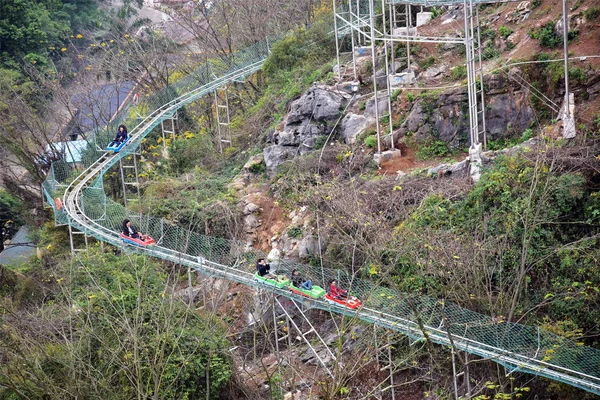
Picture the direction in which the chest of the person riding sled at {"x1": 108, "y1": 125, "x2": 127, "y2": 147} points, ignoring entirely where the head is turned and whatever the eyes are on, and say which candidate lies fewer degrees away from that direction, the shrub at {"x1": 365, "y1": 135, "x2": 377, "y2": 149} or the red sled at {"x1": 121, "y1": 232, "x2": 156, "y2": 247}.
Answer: the red sled

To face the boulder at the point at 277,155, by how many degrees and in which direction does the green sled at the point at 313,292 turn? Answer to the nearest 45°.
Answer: approximately 135° to its left

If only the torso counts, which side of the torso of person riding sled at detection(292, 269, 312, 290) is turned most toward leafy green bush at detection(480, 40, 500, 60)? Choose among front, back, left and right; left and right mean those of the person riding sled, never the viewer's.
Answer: left

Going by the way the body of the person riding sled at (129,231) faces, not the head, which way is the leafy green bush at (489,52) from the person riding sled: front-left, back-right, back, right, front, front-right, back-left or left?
front-left

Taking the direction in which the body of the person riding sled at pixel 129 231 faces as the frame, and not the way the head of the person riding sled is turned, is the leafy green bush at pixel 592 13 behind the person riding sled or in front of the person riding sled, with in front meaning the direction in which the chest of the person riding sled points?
in front

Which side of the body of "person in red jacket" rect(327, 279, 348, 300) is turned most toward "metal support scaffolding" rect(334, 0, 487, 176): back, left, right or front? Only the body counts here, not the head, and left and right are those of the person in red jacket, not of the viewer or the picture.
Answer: left

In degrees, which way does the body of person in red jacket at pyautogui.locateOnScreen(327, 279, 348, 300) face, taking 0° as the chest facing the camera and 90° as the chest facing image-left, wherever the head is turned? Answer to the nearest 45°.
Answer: approximately 315°

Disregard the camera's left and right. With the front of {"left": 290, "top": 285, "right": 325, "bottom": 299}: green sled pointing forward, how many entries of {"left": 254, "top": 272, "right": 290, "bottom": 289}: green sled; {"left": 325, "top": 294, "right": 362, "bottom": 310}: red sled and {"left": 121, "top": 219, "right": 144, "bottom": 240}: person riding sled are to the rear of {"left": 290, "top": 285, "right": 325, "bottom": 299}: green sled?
2

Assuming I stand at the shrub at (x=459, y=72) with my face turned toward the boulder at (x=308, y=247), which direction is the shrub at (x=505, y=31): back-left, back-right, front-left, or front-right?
back-left

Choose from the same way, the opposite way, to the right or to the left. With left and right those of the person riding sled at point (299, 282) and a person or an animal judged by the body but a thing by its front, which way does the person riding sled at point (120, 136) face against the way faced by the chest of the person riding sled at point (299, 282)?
to the right

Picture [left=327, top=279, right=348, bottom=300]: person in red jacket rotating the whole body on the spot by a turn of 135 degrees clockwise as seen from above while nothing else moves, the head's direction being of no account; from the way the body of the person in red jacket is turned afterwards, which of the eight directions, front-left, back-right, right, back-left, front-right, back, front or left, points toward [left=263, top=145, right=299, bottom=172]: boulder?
right

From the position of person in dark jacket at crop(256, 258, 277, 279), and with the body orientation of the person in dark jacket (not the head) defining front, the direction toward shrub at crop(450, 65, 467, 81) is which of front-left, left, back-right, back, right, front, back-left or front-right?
left

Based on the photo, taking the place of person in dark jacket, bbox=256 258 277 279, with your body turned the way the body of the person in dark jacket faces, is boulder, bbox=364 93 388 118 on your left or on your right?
on your left

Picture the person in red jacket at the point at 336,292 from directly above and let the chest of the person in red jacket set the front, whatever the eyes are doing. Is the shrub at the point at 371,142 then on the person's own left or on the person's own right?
on the person's own left

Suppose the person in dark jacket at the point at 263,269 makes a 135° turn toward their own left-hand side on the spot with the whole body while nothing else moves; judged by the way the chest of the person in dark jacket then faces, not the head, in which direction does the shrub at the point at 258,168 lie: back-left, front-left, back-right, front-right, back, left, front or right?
front

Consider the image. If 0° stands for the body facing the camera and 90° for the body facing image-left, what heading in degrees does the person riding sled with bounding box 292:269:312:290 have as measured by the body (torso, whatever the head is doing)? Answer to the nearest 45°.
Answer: approximately 315°
